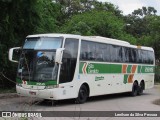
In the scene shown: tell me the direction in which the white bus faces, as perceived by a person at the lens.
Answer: facing the viewer and to the left of the viewer
